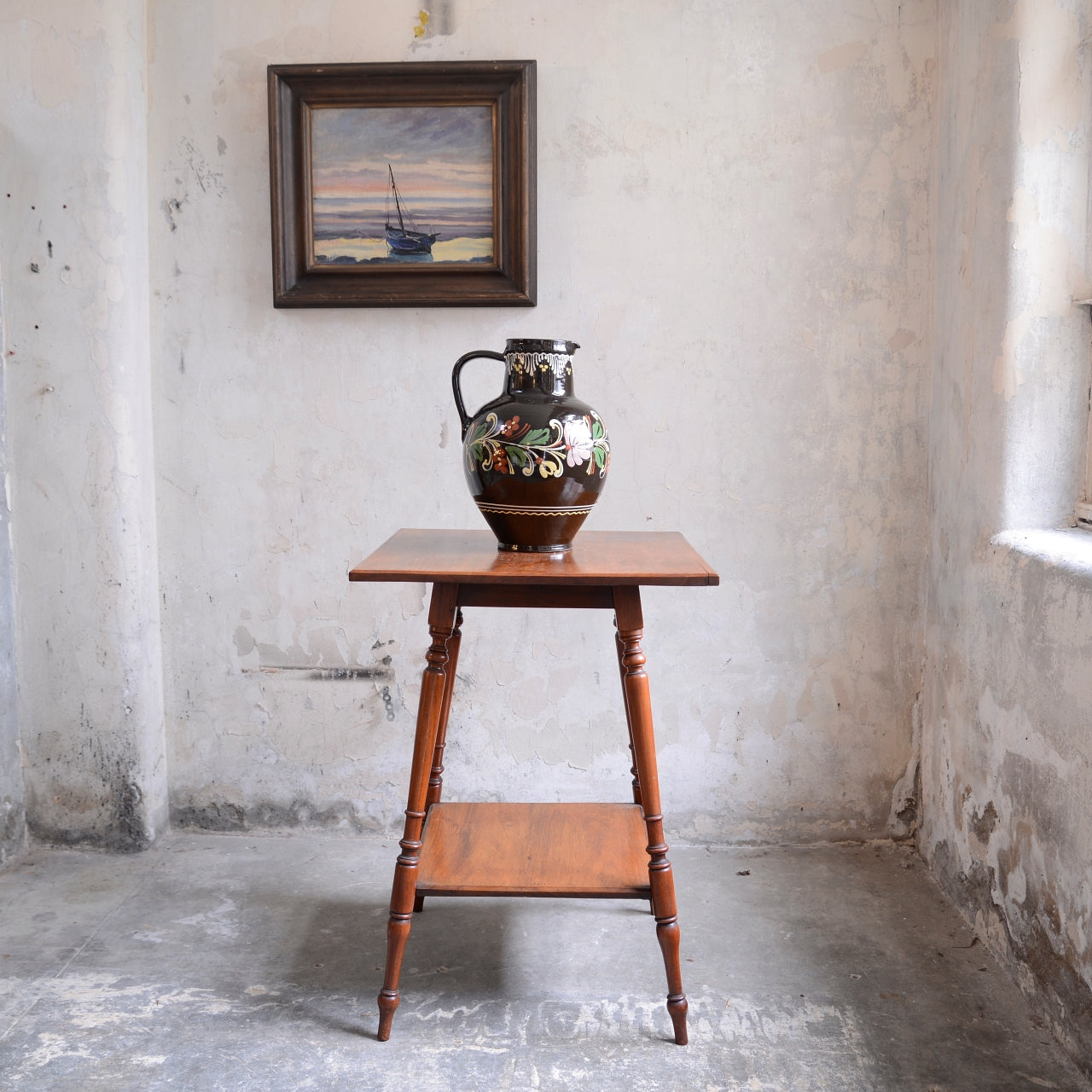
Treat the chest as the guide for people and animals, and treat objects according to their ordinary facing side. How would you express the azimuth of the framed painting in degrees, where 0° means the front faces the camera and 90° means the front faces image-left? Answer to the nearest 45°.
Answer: approximately 0°

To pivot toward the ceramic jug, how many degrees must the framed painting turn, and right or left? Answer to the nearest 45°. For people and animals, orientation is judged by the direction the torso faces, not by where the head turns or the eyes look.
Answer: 0° — it already faces it
